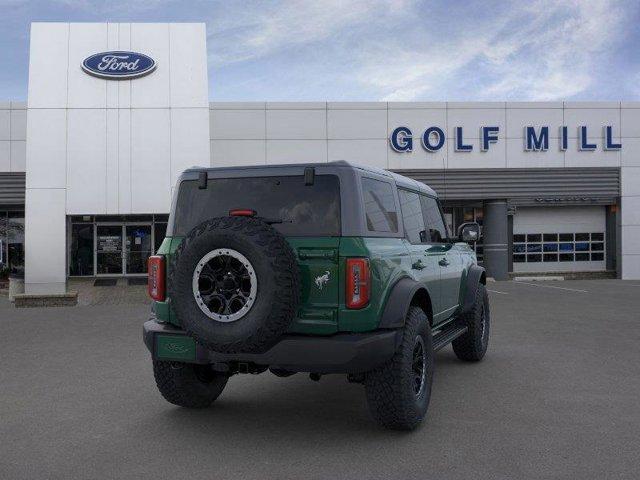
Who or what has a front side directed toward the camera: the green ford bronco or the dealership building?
the dealership building

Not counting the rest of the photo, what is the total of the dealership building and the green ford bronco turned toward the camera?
1

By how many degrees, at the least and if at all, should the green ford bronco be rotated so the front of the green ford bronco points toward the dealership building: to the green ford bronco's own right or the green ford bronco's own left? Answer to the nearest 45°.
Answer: approximately 45° to the green ford bronco's own left

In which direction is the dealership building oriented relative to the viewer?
toward the camera

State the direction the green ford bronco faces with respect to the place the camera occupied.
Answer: facing away from the viewer and to the right of the viewer

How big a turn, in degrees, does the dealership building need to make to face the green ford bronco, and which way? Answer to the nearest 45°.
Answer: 0° — it already faces it
